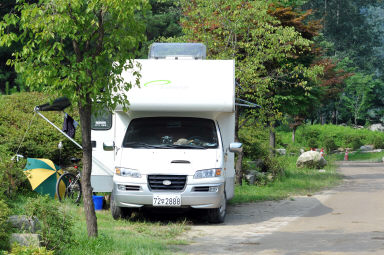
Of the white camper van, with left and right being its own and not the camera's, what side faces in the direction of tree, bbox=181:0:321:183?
back

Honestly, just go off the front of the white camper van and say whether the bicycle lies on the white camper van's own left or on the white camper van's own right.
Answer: on the white camper van's own right

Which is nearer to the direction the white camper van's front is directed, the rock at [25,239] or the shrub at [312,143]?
the rock

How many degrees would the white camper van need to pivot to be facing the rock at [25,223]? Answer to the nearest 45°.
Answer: approximately 45° to its right

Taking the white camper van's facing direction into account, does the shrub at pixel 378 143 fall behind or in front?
behind

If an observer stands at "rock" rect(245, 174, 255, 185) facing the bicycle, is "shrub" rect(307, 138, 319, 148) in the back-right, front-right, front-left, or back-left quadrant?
back-right

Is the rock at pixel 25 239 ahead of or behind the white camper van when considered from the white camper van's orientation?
ahead

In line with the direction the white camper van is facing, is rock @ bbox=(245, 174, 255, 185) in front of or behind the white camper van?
behind

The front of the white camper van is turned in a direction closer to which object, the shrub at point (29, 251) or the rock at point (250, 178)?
the shrub

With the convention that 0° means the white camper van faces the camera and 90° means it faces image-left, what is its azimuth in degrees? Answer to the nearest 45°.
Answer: approximately 0°
